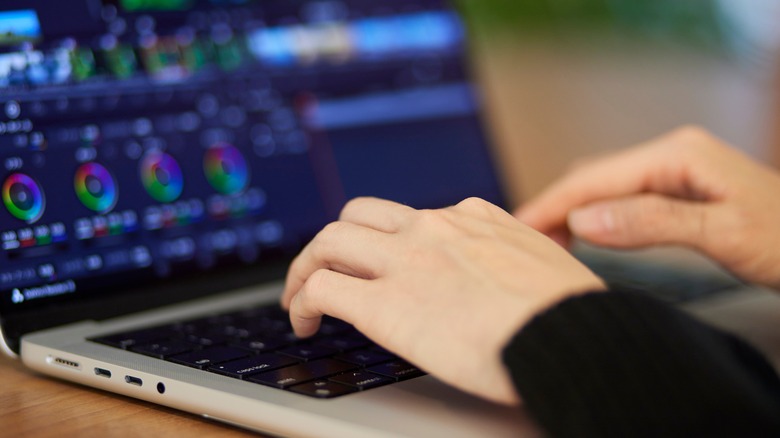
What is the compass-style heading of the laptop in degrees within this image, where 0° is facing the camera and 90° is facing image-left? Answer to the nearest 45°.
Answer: approximately 315°
